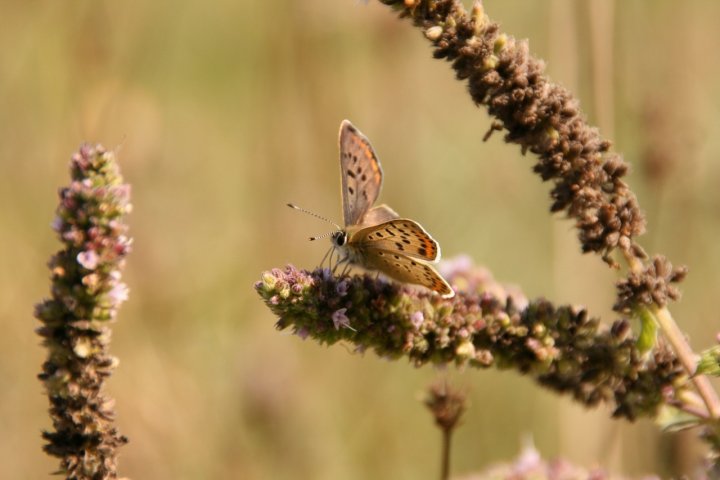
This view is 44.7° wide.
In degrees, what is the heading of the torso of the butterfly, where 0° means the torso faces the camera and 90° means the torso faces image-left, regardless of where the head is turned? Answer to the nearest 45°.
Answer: approximately 90°

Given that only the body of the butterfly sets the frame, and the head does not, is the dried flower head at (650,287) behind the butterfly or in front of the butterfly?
behind

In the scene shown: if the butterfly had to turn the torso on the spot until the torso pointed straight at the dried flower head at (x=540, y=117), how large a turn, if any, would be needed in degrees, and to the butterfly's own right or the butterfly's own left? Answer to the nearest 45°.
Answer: approximately 135° to the butterfly's own left
